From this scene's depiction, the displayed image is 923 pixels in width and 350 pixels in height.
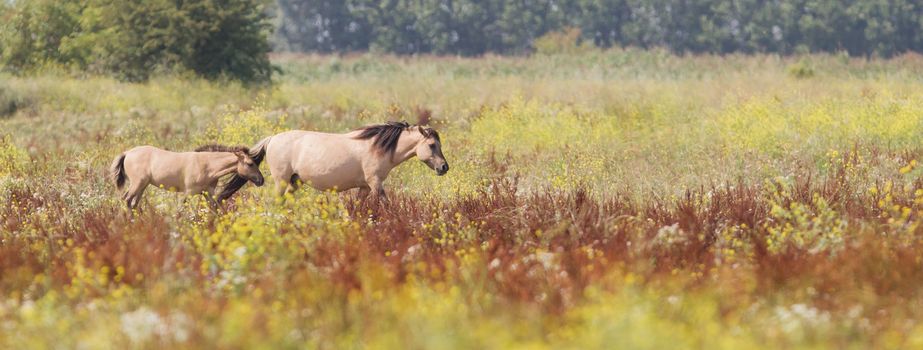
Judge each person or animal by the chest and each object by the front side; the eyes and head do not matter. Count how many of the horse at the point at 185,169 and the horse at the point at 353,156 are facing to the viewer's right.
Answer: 2

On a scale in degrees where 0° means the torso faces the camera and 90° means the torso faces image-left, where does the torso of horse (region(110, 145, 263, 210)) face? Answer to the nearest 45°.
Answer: approximately 270°

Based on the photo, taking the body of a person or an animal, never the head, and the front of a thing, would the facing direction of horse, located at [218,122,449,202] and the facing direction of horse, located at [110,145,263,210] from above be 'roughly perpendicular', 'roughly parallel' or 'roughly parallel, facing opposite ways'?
roughly parallel

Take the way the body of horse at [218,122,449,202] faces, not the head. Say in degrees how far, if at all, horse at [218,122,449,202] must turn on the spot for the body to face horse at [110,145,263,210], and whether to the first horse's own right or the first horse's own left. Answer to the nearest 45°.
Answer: approximately 135° to the first horse's own left

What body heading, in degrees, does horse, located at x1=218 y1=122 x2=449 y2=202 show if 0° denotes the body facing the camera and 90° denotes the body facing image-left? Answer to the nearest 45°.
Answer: approximately 270°

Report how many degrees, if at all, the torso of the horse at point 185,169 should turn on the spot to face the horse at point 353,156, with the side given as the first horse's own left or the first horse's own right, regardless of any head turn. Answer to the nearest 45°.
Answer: approximately 45° to the first horse's own right
